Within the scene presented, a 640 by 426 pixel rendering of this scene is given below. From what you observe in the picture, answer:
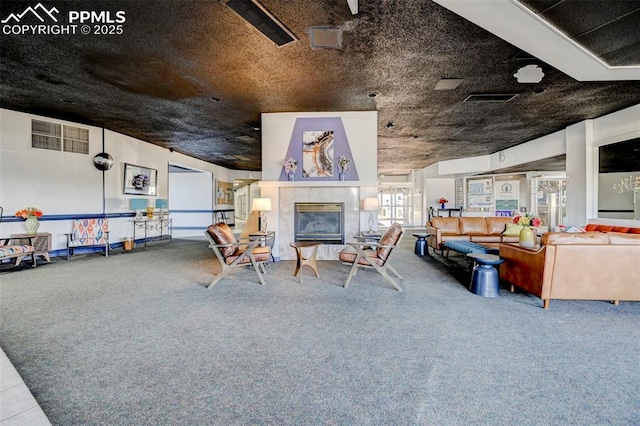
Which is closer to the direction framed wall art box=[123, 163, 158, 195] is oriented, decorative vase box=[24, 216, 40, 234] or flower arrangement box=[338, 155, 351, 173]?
the flower arrangement

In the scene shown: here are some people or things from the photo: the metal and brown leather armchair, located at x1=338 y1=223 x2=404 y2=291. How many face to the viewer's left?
1

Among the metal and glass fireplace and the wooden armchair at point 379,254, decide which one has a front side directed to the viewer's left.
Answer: the wooden armchair

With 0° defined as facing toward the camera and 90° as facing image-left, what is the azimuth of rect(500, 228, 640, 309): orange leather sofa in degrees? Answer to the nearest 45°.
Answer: approximately 135°

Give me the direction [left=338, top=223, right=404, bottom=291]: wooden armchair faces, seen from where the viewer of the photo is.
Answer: facing to the left of the viewer

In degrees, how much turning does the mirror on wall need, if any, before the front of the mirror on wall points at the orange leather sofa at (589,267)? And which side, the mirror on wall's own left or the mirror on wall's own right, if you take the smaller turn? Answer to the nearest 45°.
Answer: approximately 45° to the mirror on wall's own left

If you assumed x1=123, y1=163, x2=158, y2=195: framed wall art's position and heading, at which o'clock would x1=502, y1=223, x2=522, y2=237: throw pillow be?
The throw pillow is roughly at 12 o'clock from the framed wall art.

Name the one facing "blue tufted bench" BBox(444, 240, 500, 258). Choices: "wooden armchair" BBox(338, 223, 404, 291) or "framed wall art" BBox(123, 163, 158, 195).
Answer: the framed wall art

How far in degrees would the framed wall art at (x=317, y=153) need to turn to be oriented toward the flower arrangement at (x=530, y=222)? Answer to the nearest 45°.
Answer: approximately 45° to its left

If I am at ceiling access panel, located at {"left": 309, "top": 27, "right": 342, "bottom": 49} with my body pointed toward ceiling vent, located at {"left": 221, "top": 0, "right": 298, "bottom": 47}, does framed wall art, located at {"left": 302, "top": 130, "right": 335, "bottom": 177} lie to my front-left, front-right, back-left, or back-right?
back-right

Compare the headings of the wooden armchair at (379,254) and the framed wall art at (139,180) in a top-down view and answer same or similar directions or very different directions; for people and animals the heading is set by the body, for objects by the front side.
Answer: very different directions
